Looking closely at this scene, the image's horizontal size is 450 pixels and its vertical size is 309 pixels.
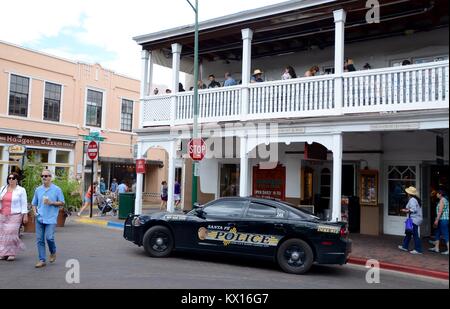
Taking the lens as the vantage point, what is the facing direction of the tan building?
facing the viewer and to the right of the viewer

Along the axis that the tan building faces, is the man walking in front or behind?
in front

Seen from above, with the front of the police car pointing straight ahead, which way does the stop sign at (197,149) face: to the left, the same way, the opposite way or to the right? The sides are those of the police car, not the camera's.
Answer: to the left

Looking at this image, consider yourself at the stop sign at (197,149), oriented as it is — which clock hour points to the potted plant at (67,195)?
The potted plant is roughly at 4 o'clock from the stop sign.

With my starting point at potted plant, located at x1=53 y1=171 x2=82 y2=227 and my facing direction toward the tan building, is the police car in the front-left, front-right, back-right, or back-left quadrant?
back-right

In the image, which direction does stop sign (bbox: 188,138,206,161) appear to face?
toward the camera

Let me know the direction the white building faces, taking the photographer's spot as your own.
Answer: facing the viewer and to the left of the viewer

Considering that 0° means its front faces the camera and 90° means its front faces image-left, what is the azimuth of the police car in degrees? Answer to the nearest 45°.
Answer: approximately 90°

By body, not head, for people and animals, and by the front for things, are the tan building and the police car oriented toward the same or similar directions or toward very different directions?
very different directions

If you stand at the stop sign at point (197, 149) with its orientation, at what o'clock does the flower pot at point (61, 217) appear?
The flower pot is roughly at 4 o'clock from the stop sign.

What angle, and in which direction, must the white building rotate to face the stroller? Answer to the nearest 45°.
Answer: approximately 90° to its right

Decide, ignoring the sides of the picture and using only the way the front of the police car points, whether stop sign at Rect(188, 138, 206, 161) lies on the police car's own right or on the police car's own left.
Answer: on the police car's own right

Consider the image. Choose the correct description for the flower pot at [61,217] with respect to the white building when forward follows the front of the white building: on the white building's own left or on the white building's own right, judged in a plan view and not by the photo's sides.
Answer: on the white building's own right

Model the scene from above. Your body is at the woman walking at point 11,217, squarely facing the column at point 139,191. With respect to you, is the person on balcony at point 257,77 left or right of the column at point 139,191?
right

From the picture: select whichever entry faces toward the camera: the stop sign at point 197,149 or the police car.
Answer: the stop sign

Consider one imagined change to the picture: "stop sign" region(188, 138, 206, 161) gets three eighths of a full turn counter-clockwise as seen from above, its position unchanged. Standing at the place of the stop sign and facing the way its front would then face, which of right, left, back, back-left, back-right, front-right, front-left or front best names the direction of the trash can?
left
